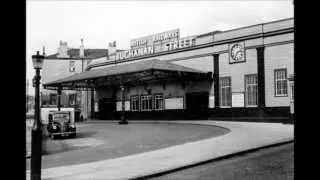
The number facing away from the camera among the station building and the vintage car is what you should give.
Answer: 0

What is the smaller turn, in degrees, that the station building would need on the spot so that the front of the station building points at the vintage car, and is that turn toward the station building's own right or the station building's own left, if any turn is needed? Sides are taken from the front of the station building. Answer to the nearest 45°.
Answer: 0° — it already faces it

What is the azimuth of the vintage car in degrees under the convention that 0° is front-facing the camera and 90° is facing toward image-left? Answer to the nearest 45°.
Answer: approximately 0°

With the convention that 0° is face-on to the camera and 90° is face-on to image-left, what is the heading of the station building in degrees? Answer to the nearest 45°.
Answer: approximately 45°

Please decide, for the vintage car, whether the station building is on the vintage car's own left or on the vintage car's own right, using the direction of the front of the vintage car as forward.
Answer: on the vintage car's own left
